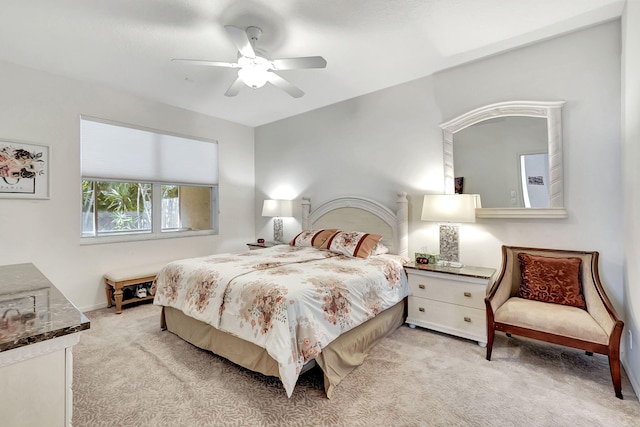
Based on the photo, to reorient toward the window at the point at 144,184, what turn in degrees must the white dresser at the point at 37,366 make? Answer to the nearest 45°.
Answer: approximately 45° to its left

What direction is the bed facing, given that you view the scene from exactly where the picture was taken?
facing the viewer and to the left of the viewer

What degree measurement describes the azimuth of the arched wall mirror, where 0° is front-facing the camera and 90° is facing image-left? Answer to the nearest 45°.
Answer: approximately 45°

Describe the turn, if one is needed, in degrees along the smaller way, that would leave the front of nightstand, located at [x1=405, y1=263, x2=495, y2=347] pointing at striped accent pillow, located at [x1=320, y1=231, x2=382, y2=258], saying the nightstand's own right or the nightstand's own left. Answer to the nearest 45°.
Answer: approximately 45° to the nightstand's own right

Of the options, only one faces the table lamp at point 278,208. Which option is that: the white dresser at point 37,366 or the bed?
the white dresser

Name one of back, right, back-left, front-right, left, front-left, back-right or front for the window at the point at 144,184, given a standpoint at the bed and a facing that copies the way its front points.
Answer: right

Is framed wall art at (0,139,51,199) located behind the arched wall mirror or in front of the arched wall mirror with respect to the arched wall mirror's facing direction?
in front

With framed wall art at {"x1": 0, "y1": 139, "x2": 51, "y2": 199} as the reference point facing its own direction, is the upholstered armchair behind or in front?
in front

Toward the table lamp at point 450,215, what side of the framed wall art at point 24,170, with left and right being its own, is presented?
front

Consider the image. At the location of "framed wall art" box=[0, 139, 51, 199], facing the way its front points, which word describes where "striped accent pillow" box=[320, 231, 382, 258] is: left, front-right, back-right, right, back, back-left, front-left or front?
front

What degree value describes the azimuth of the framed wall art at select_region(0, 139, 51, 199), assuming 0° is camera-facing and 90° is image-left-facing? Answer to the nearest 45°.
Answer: approximately 315°

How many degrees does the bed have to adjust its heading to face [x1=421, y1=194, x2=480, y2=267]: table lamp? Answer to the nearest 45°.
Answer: approximately 135° to its left

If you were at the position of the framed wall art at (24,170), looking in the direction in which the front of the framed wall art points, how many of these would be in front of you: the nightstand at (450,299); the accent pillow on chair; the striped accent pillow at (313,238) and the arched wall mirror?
4
